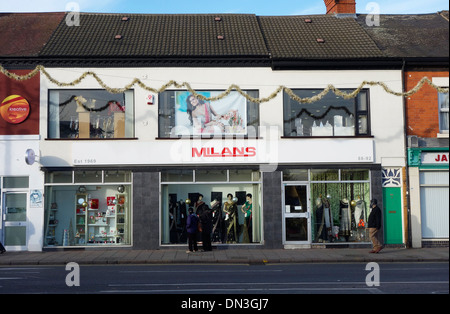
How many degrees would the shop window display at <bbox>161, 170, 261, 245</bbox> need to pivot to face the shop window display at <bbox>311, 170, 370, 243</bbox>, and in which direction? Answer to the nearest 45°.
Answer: approximately 90° to its left

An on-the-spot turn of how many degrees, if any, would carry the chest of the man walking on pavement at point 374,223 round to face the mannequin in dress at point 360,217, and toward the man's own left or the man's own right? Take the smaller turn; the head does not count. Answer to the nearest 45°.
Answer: approximately 90° to the man's own right

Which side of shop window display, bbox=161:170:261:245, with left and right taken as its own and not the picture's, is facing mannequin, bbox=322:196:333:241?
left

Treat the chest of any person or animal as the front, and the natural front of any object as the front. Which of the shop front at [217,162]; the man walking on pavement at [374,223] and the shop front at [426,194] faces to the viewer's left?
the man walking on pavement

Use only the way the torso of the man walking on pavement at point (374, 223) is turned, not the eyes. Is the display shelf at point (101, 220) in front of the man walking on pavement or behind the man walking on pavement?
in front

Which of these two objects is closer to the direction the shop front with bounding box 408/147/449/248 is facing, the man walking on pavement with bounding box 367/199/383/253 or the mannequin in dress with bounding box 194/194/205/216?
the man walking on pavement

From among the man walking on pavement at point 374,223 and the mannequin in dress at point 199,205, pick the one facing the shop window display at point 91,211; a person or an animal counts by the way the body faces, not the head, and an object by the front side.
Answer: the man walking on pavement

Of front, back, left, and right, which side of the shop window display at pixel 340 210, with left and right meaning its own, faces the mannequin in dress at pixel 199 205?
right

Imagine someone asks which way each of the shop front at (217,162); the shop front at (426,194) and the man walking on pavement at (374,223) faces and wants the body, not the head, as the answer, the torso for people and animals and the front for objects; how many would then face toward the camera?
2

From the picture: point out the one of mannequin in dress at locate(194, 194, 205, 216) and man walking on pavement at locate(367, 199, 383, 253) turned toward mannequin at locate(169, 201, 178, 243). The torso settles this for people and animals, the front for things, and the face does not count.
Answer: the man walking on pavement
